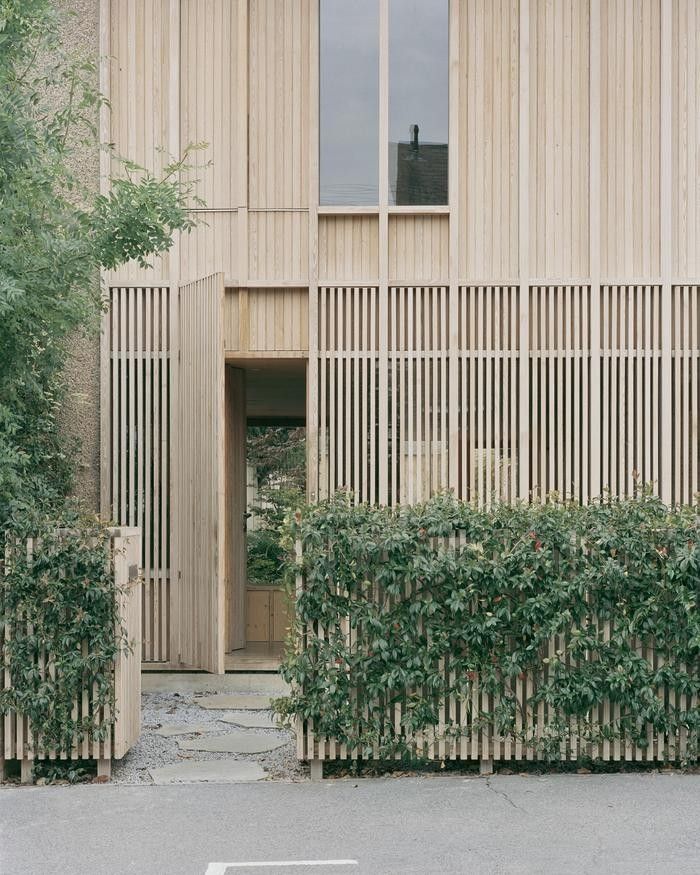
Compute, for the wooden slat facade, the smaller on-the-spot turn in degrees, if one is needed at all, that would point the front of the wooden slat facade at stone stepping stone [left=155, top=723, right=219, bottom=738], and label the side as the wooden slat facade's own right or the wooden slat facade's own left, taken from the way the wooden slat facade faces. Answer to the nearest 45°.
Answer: approximately 45° to the wooden slat facade's own right

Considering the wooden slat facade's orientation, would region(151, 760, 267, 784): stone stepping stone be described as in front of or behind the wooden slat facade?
in front

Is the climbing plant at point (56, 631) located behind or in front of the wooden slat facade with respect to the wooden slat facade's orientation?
in front

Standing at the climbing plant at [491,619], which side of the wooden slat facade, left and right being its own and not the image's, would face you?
front

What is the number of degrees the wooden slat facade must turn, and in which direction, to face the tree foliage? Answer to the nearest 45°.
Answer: approximately 45° to its right

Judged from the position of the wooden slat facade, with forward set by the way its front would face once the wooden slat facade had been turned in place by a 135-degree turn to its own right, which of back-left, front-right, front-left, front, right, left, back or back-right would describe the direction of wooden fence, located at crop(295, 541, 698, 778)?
back-left

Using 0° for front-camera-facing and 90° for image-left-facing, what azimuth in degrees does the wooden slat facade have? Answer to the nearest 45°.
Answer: approximately 0°
